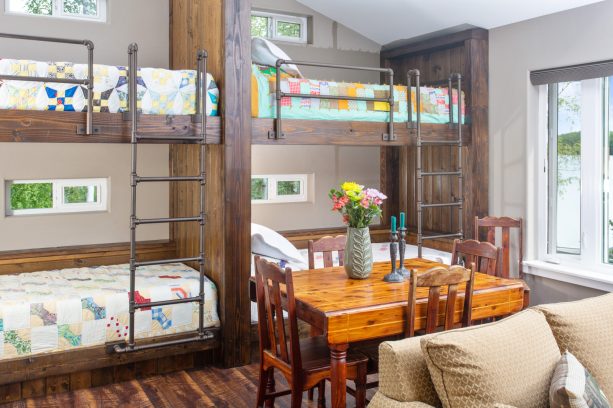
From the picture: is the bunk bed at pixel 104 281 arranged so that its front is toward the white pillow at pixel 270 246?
no

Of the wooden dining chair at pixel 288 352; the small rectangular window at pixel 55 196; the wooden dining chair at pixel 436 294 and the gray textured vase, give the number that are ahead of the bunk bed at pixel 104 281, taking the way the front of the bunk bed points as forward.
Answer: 3

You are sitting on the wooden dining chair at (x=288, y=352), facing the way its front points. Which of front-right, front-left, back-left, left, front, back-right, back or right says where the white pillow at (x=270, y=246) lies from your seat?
front-left

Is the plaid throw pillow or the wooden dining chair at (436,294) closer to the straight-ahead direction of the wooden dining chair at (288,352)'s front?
the wooden dining chair

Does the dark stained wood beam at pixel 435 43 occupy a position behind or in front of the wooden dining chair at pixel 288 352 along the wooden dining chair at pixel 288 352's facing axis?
in front

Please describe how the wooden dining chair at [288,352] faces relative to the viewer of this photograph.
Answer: facing away from the viewer and to the right of the viewer

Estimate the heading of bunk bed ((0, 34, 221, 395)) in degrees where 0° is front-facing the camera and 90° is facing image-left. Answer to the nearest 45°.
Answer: approximately 315°

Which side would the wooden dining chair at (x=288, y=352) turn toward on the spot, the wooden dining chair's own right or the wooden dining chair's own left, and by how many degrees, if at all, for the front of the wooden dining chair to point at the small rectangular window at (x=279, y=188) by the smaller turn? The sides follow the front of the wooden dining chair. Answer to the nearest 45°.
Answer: approximately 45° to the wooden dining chair's own left

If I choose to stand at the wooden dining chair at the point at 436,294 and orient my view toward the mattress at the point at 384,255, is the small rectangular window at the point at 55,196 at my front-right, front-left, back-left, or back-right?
front-left
